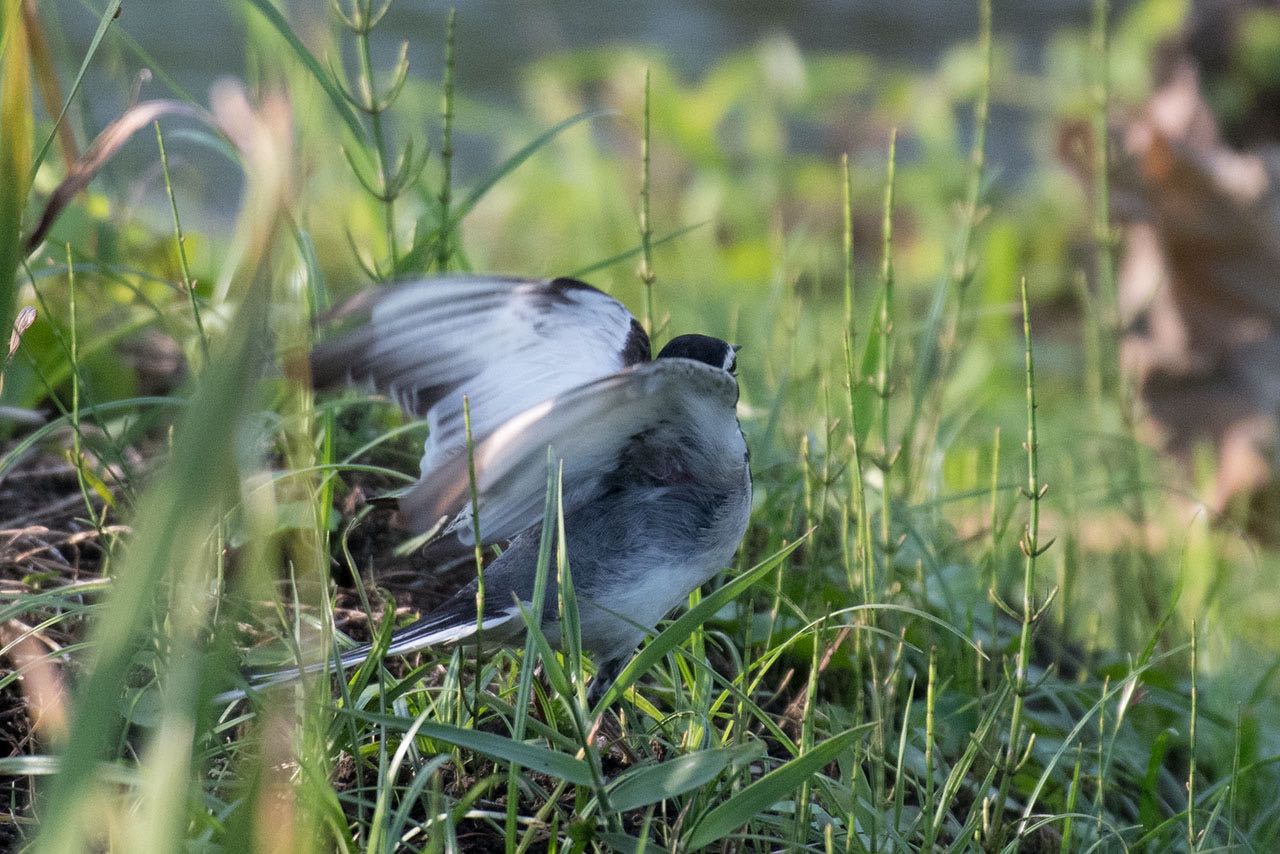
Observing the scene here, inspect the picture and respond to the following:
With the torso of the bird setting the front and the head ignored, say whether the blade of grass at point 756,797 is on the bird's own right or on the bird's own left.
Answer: on the bird's own right

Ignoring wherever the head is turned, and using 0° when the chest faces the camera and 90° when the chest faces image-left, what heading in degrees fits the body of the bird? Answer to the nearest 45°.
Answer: approximately 270°

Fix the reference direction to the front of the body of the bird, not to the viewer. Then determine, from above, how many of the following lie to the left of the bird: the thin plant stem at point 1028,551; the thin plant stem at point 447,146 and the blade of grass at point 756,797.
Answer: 1

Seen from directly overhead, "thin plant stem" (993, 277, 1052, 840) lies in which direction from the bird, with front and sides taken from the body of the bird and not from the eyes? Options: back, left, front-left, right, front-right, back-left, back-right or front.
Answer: front-right

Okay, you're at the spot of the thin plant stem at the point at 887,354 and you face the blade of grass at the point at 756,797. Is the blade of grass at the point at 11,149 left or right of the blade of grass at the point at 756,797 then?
right

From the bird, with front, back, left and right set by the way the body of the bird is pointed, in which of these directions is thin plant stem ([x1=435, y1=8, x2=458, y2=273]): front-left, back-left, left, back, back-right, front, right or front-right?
left
